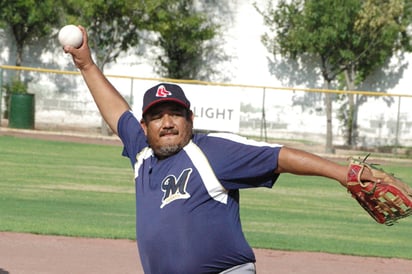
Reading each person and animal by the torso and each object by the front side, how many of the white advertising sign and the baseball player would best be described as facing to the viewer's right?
0

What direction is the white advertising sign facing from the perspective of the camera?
toward the camera

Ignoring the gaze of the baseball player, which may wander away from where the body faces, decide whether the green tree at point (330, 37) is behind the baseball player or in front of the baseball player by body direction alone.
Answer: behind

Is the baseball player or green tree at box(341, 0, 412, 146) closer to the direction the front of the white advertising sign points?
the baseball player

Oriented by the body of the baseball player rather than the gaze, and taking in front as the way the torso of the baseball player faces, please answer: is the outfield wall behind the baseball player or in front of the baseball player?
behind

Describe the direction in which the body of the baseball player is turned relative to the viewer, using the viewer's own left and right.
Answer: facing the viewer and to the left of the viewer
